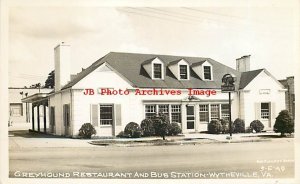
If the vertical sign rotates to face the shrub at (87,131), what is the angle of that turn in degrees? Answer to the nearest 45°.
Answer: approximately 90° to its right

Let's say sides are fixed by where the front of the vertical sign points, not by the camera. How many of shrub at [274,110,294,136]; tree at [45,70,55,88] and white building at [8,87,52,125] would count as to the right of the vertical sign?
2

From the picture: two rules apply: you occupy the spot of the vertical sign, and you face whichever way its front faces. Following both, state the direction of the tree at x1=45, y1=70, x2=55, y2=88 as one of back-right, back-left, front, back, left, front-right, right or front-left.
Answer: right

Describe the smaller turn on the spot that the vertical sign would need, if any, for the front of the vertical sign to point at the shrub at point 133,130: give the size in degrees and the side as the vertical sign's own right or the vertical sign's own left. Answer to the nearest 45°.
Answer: approximately 90° to the vertical sign's own right

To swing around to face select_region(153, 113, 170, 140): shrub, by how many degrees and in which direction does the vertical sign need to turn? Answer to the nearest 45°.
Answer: approximately 90° to its right

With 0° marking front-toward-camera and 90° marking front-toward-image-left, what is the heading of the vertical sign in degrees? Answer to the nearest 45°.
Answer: approximately 0°
